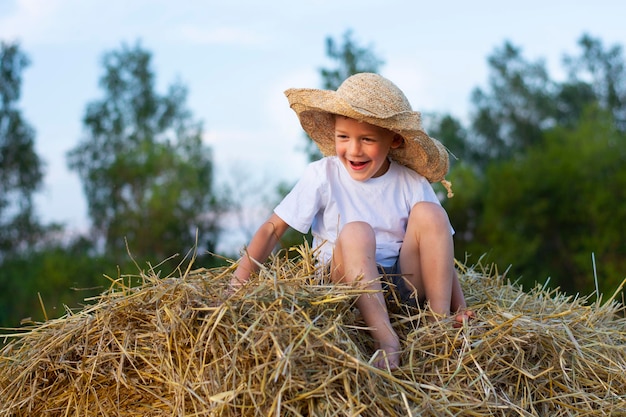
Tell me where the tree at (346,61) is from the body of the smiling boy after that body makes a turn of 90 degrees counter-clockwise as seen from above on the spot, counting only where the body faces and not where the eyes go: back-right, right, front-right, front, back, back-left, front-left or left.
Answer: left

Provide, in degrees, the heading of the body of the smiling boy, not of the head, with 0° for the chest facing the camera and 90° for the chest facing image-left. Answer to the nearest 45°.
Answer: approximately 0°

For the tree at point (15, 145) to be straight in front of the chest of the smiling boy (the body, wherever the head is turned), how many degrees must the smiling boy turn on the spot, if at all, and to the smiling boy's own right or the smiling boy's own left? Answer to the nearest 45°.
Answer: approximately 135° to the smiling boy's own right

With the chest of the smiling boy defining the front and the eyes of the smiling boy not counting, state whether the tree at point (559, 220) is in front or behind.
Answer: behind

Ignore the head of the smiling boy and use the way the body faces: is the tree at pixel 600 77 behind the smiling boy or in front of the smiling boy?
behind

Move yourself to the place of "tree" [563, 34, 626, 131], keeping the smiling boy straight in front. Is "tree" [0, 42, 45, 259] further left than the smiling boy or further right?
right

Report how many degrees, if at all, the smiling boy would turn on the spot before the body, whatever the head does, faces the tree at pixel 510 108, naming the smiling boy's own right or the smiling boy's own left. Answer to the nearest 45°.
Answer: approximately 180°
